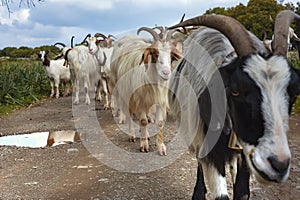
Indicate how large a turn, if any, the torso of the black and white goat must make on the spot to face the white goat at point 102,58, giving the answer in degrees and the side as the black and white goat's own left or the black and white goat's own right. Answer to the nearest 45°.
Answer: approximately 180°

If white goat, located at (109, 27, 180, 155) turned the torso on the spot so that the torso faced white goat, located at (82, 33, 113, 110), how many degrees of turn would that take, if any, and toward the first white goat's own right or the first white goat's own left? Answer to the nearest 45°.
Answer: approximately 135° to the first white goat's own left

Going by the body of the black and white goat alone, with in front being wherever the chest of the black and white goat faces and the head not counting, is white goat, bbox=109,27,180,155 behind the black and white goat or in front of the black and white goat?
behind

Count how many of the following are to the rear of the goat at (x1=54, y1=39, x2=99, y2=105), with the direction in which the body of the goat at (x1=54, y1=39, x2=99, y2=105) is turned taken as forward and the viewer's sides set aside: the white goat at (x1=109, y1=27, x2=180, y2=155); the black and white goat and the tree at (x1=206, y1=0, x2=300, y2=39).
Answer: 1

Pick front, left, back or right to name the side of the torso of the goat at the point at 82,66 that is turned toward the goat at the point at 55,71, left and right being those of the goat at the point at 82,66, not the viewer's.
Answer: right

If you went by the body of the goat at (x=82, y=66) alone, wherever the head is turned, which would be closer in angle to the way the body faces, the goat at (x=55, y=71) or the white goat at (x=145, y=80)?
the white goat

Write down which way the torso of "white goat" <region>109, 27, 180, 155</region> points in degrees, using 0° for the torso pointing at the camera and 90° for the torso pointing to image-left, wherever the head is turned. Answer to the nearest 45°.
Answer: approximately 315°

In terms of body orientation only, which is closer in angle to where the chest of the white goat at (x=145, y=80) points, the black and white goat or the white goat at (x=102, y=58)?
the black and white goat

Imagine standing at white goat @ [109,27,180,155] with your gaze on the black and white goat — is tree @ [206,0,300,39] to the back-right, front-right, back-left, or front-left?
back-left

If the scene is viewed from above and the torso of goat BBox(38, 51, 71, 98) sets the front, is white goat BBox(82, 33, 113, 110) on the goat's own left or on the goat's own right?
on the goat's own left

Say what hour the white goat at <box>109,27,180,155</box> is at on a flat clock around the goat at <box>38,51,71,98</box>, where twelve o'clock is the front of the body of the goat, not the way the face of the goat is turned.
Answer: The white goat is roughly at 10 o'clock from the goat.

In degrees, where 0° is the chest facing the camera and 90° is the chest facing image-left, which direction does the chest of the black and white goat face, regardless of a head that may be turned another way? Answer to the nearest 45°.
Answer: approximately 315°

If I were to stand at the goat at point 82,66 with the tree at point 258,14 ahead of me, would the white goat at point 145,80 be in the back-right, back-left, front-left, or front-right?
back-right

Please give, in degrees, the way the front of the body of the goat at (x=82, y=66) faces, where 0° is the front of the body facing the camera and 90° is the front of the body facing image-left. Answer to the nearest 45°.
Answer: approximately 45°

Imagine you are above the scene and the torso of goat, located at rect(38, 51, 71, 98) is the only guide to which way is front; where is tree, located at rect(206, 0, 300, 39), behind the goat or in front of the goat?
behind
